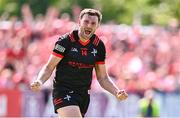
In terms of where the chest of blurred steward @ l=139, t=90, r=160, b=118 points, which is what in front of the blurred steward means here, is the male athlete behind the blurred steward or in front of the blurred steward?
in front

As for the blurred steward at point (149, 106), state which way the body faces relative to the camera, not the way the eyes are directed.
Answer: toward the camera
